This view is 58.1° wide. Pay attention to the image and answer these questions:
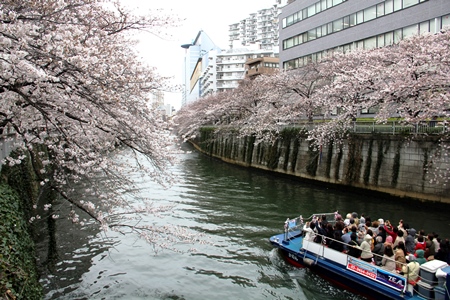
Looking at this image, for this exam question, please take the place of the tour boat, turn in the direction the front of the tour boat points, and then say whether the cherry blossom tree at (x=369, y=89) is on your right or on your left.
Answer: on your right

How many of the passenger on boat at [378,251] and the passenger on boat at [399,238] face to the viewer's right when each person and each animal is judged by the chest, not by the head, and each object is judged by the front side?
0

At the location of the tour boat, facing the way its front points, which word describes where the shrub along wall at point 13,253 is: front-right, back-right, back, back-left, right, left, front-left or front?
left

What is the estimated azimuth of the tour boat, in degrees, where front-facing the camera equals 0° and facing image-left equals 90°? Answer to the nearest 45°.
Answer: approximately 135°

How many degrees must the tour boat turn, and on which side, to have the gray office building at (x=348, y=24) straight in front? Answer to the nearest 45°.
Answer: approximately 45° to its right

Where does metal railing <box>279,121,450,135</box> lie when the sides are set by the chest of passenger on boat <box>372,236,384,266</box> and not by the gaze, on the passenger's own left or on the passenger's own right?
on the passenger's own right

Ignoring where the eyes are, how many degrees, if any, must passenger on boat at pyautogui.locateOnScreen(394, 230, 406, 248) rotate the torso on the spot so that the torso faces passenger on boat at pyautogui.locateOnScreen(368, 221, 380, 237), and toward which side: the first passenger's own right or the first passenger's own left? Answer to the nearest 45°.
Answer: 0° — they already face them

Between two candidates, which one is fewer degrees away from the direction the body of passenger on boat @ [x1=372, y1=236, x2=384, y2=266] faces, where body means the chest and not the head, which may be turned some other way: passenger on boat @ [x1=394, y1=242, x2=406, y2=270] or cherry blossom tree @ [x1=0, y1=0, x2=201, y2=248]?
the cherry blossom tree
